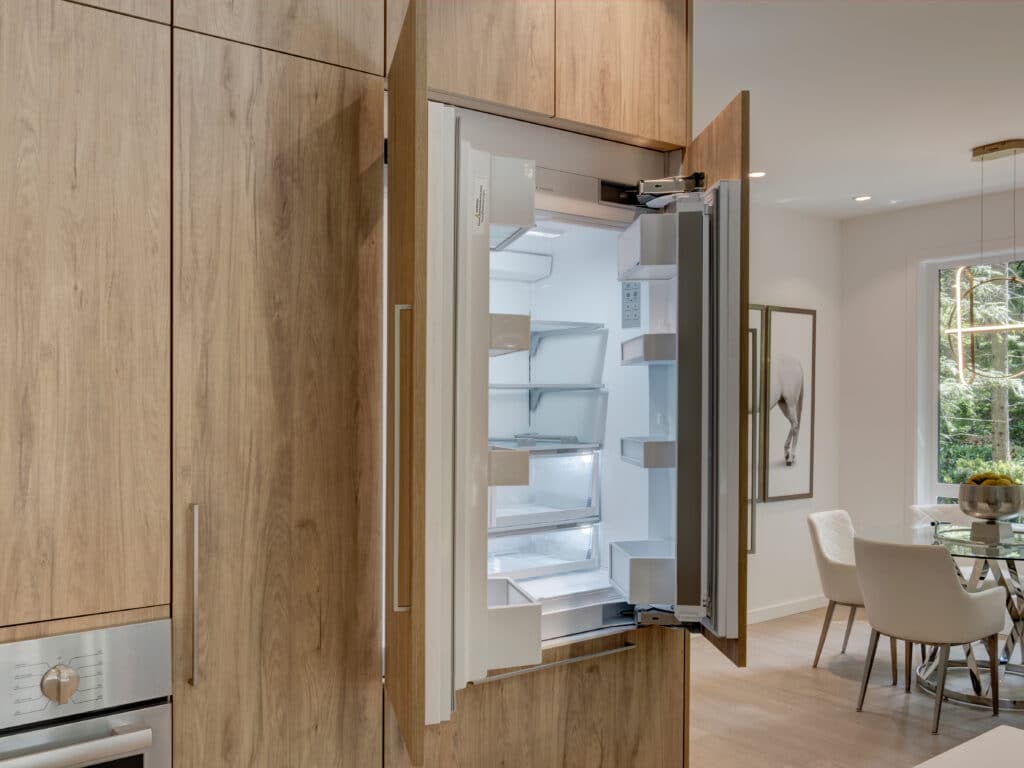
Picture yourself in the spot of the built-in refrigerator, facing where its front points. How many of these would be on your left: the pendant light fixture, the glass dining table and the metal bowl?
3

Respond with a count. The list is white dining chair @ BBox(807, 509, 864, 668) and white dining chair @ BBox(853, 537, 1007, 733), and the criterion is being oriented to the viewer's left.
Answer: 0

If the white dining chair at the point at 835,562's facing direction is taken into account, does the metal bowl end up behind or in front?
in front

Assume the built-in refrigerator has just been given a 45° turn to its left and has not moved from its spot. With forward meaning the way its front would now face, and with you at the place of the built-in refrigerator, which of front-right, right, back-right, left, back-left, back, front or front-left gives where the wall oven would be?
back-right

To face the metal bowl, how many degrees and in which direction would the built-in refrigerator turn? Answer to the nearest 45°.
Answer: approximately 90° to its left

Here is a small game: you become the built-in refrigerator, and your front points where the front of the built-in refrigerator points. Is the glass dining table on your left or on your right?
on your left

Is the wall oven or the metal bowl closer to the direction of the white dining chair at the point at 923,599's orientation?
the metal bowl

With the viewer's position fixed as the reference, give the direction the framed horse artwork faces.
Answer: facing the viewer and to the right of the viewer

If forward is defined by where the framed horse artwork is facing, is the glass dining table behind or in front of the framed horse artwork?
in front

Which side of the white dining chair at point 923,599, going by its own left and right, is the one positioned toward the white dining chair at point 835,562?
left

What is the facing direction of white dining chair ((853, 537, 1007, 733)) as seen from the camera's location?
facing away from the viewer and to the right of the viewer

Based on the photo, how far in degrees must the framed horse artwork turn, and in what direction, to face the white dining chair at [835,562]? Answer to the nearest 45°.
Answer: approximately 45° to its right
